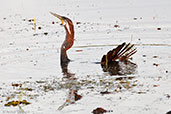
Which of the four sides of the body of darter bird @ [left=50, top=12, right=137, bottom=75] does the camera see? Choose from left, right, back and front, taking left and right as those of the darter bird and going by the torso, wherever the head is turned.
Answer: left
